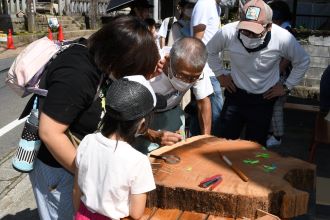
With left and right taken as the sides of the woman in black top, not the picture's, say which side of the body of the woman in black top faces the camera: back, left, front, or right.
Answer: right

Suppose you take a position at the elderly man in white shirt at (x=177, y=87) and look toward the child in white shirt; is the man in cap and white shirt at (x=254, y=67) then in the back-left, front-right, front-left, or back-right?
back-left

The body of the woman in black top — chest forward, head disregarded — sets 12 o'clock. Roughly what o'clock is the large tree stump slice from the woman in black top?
The large tree stump slice is roughly at 12 o'clock from the woman in black top.

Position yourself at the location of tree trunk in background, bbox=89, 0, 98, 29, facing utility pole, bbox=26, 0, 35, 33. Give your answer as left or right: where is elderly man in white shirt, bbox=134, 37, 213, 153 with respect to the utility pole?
left

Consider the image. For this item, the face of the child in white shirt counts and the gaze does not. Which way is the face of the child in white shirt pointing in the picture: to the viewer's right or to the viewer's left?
to the viewer's right

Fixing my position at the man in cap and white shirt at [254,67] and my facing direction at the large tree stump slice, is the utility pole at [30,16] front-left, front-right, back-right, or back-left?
back-right

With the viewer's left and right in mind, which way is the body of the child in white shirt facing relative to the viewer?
facing away from the viewer and to the right of the viewer

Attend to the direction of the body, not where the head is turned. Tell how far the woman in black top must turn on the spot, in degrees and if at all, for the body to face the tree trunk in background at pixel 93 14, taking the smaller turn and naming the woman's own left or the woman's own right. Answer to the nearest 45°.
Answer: approximately 90° to the woman's own left

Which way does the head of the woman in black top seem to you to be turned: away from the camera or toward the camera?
away from the camera

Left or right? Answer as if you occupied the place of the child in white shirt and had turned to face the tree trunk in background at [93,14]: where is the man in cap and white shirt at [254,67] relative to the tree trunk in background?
right

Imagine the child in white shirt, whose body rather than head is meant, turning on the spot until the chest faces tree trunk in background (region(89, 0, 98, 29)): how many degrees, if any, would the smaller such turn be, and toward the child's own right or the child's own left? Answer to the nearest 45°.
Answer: approximately 45° to the child's own left
